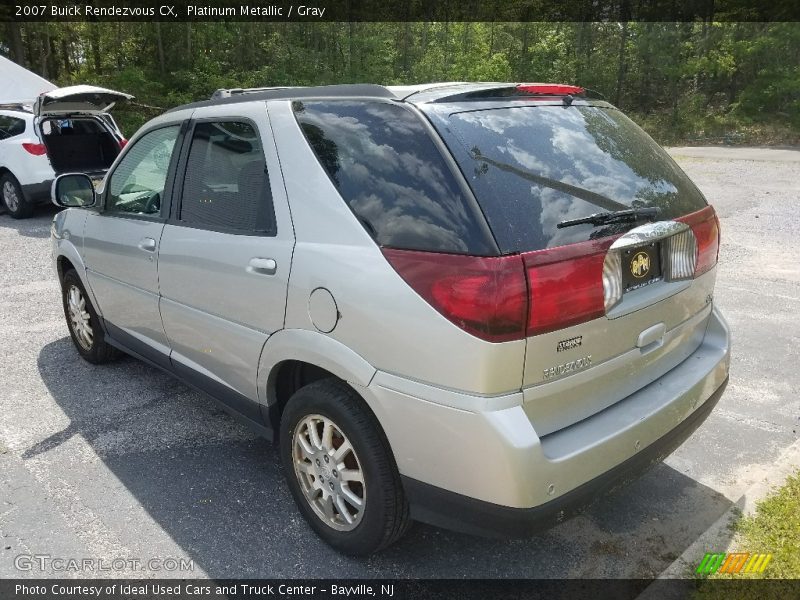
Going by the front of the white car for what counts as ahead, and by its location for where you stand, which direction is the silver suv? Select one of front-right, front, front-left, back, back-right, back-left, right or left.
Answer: back-left

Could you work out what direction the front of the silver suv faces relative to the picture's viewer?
facing away from the viewer and to the left of the viewer

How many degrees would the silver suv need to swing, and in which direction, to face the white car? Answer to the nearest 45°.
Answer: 0° — it already faces it

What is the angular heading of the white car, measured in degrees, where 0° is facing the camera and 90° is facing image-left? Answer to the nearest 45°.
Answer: approximately 135°
